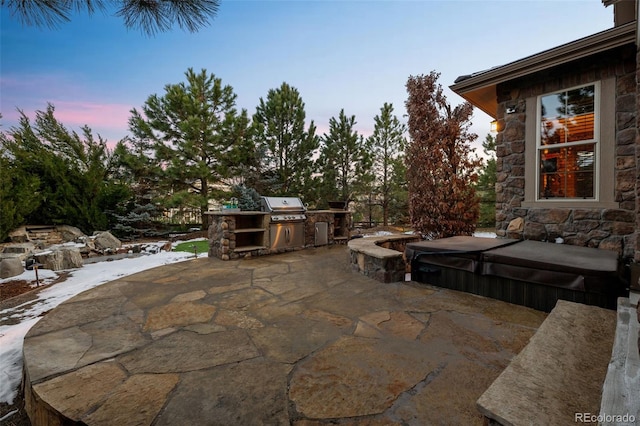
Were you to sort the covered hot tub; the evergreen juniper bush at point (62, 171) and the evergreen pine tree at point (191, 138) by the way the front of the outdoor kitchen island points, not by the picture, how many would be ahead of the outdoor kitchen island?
1

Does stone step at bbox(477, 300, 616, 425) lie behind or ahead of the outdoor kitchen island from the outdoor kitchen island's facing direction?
ahead

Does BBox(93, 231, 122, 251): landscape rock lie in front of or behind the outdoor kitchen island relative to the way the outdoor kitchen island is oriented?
behind

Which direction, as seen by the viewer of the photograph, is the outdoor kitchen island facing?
facing the viewer and to the right of the viewer

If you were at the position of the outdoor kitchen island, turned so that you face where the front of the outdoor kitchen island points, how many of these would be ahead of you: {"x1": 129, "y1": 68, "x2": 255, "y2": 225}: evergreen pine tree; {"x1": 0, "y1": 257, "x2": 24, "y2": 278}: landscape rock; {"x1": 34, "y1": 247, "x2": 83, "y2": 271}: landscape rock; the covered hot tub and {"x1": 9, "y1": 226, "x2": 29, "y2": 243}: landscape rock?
1

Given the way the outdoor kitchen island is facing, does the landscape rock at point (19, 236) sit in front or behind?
behind

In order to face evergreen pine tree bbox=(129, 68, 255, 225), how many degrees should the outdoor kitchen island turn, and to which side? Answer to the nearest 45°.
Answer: approximately 180°

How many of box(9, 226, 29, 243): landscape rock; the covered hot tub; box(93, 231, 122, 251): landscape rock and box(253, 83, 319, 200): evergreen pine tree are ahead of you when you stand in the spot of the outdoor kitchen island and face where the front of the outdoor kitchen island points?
1

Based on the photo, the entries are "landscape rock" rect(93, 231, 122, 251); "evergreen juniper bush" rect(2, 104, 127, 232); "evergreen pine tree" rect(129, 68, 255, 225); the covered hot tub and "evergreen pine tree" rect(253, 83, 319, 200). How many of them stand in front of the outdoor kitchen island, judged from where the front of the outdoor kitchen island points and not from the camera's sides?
1

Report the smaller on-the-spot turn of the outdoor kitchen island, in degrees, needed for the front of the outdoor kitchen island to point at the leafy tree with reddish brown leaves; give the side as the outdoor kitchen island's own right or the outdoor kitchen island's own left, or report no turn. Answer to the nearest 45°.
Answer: approximately 45° to the outdoor kitchen island's own left

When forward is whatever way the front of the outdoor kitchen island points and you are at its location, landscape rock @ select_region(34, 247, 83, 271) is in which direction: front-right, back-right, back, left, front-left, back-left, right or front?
back-right

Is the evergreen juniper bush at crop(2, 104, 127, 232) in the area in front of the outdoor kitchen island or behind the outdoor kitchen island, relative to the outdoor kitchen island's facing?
behind

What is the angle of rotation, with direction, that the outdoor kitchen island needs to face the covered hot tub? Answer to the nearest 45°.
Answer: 0° — it already faces it
